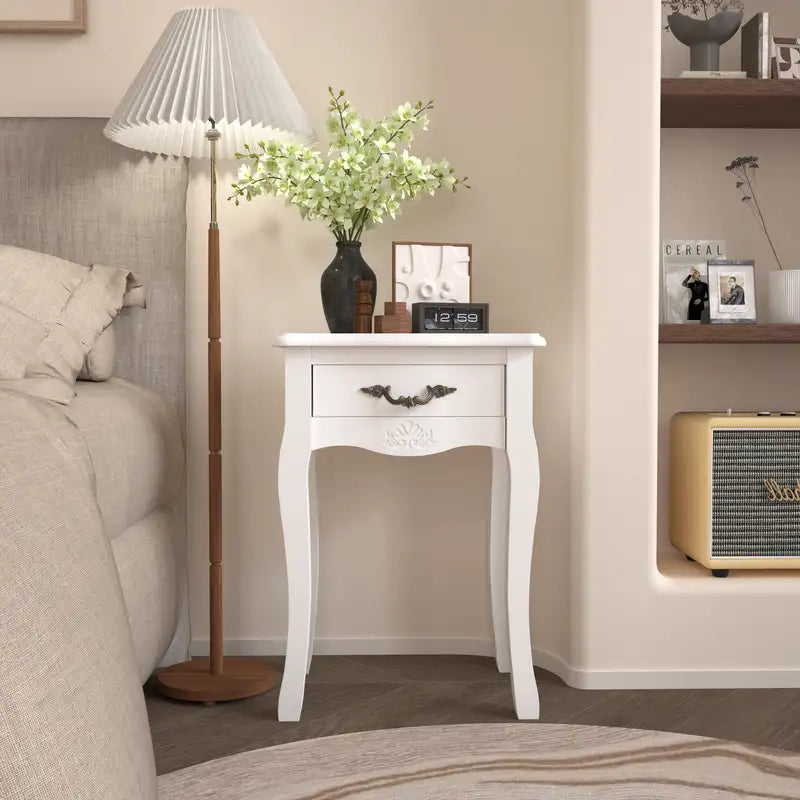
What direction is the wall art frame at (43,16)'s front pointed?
toward the camera

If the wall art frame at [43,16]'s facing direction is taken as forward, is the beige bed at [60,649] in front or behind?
in front

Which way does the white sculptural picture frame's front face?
toward the camera

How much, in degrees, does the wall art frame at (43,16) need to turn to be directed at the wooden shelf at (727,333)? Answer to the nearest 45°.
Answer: approximately 45° to its left

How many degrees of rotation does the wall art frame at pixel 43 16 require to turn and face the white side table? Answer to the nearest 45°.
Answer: approximately 45° to its left

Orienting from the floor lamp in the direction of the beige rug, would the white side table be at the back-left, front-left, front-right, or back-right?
front-left

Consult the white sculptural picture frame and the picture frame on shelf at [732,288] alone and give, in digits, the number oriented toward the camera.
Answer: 2

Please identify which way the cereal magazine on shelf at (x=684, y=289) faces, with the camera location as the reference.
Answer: facing the viewer
